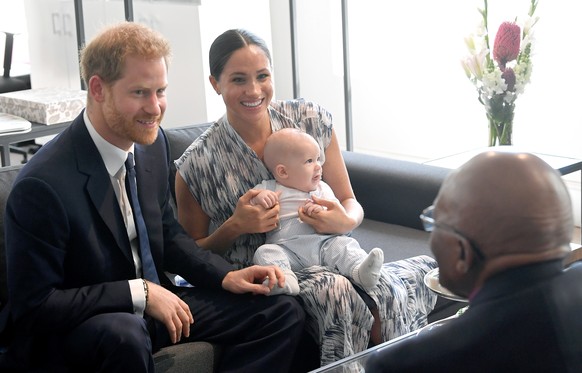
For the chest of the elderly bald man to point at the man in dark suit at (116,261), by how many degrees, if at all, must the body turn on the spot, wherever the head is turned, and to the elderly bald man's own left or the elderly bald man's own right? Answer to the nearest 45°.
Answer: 0° — they already face them

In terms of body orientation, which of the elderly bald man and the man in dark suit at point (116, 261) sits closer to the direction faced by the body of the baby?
the elderly bald man

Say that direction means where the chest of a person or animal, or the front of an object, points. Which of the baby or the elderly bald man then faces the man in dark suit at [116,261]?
the elderly bald man

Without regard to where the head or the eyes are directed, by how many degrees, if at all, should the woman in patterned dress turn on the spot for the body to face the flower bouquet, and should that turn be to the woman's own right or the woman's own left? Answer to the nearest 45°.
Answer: approximately 90° to the woman's own left

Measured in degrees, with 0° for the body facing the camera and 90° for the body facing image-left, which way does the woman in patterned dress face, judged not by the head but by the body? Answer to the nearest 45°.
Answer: approximately 315°

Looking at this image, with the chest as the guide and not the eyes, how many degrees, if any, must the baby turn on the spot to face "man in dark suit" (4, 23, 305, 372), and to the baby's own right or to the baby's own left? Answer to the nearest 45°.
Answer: approximately 90° to the baby's own right

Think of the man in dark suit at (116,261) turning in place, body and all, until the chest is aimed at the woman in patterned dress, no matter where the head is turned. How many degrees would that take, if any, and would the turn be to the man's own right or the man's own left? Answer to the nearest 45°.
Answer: approximately 90° to the man's own left

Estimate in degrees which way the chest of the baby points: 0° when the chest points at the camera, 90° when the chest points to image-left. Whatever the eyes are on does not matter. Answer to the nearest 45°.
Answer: approximately 315°

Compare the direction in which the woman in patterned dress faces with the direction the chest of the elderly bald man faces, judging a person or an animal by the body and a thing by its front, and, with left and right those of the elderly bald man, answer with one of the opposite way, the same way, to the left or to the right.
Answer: the opposite way

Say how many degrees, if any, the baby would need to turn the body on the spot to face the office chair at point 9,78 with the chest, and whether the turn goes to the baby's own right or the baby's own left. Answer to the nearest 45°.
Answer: approximately 180°
